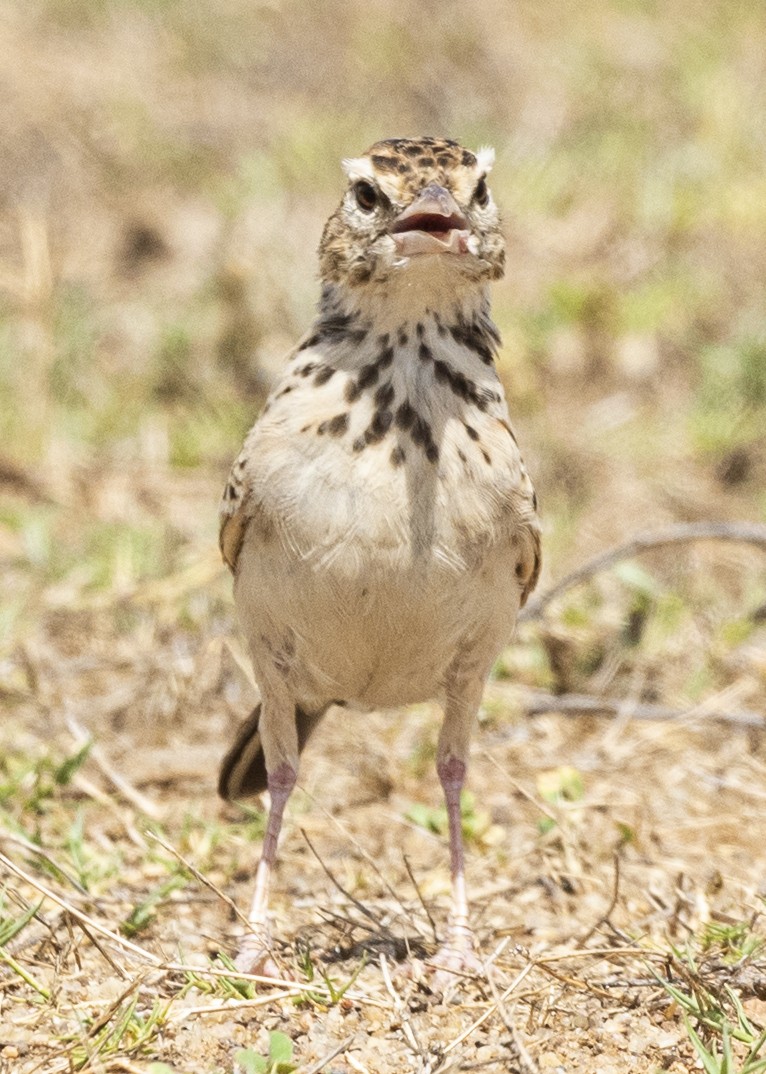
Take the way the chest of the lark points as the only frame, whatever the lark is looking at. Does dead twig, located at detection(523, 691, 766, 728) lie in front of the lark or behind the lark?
behind

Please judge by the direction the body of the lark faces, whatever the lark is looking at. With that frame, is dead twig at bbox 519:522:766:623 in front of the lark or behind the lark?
behind

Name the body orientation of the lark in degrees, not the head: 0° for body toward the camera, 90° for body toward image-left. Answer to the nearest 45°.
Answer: approximately 0°

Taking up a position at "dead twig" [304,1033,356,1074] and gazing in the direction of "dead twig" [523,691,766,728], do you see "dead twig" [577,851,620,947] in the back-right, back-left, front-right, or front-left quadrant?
front-right
